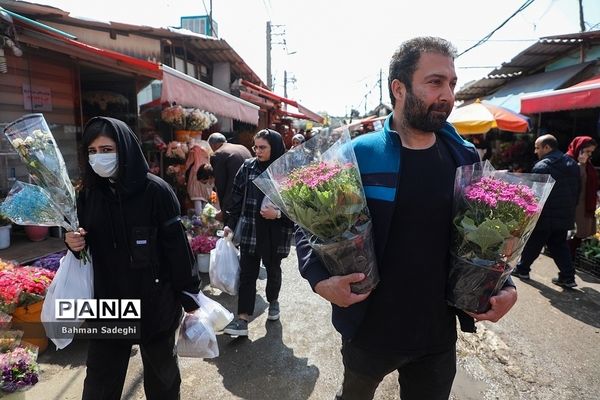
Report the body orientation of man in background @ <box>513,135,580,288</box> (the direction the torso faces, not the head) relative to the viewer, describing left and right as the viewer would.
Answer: facing to the left of the viewer

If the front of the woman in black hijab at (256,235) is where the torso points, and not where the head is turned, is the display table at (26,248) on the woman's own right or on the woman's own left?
on the woman's own right

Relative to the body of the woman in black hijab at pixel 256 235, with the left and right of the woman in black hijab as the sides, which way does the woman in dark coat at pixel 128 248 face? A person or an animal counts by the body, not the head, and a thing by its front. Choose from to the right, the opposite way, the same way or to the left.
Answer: the same way

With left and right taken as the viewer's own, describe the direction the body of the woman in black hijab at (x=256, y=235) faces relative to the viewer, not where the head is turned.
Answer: facing the viewer and to the left of the viewer

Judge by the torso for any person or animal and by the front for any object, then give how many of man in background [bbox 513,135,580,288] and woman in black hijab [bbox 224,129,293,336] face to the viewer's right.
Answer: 0

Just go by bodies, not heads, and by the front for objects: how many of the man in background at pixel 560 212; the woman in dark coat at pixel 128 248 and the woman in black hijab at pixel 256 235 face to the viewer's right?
0

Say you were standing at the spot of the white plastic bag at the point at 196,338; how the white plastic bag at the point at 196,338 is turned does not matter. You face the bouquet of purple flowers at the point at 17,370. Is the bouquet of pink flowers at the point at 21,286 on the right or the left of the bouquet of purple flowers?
right

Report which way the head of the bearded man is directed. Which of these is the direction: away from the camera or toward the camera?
toward the camera
